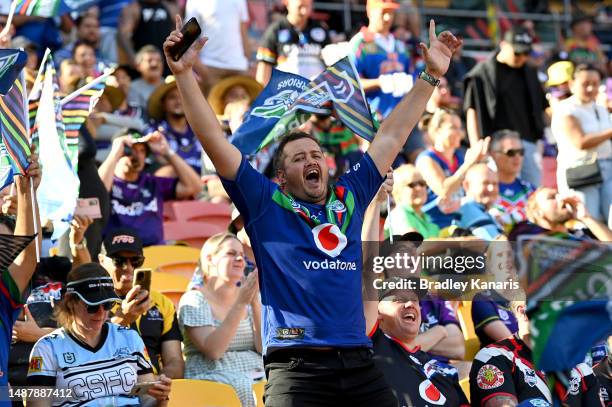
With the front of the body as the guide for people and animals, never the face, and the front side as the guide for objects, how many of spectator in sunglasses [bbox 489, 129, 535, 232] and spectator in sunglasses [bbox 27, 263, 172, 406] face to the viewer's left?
0

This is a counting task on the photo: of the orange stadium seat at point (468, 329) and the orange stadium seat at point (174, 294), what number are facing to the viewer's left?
0

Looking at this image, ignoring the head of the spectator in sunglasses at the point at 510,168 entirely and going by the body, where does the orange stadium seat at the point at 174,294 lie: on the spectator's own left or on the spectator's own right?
on the spectator's own right

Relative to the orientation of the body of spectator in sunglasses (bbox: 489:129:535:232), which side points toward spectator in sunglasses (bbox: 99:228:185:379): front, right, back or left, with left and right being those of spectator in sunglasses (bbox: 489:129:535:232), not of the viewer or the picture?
right

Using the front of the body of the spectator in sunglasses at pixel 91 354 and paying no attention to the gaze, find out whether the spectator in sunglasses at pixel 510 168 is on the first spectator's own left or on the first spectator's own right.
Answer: on the first spectator's own left

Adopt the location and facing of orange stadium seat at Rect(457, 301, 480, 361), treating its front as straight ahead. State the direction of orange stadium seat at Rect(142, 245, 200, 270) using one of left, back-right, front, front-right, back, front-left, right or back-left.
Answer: back-right

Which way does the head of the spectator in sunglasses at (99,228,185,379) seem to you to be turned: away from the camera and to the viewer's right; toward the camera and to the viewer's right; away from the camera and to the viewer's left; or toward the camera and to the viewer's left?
toward the camera and to the viewer's right

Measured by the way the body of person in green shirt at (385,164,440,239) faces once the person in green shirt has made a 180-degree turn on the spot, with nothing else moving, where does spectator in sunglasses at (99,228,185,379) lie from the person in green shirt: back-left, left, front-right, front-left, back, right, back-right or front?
left

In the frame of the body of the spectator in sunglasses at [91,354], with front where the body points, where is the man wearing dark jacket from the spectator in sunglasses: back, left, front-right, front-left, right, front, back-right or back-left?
left

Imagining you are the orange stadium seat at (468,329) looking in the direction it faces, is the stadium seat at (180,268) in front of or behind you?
behind

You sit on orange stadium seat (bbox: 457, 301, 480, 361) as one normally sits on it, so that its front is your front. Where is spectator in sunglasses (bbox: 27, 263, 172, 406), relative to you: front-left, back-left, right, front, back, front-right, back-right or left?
right
